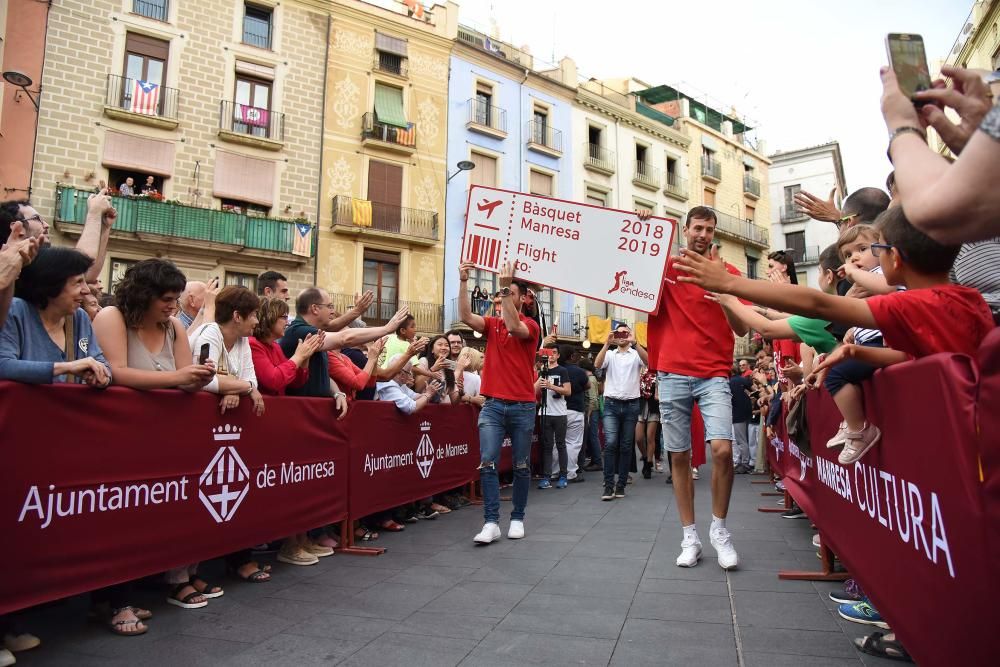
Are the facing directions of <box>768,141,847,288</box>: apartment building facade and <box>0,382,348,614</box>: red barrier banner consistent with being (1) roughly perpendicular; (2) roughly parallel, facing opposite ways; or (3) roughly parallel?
roughly perpendicular

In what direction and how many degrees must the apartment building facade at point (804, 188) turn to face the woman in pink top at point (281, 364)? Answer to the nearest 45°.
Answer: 0° — it already faces them

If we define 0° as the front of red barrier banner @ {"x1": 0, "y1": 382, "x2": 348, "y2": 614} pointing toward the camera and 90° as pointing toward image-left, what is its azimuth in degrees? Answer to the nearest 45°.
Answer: approximately 315°

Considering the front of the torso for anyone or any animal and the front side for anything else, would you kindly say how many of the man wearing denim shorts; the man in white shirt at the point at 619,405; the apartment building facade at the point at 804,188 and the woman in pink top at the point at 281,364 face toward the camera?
3

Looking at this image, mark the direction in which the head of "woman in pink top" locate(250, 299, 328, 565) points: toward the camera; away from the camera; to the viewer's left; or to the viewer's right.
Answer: to the viewer's right

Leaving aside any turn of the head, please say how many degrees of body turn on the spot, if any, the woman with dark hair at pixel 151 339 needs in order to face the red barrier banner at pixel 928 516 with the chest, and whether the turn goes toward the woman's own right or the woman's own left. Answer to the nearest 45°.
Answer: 0° — they already face it

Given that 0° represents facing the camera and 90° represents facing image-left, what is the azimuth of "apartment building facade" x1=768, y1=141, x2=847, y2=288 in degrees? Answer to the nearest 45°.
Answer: approximately 0°

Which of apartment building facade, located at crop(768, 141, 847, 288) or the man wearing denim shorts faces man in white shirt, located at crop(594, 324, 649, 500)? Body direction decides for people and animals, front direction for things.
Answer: the apartment building facade

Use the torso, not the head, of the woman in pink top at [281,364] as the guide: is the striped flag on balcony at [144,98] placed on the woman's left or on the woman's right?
on the woman's left

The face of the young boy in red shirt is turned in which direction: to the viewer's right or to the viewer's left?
to the viewer's left

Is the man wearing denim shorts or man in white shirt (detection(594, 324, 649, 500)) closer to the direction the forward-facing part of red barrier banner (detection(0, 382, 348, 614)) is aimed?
the man wearing denim shorts
